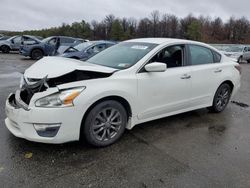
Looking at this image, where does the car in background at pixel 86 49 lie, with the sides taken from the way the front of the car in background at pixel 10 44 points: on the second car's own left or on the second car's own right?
on the second car's own left

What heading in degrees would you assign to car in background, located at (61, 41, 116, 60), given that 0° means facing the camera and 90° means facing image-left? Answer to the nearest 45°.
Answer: approximately 45°

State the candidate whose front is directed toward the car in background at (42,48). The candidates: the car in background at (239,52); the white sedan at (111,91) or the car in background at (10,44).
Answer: the car in background at (239,52)

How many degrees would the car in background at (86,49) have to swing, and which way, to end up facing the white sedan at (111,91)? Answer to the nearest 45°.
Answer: approximately 45° to its left

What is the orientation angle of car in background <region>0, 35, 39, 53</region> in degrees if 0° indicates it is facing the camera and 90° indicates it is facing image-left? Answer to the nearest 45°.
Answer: approximately 90°

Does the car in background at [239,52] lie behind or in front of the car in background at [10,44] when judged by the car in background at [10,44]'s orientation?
behind

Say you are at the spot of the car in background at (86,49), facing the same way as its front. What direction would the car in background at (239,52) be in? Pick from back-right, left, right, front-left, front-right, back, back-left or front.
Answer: back

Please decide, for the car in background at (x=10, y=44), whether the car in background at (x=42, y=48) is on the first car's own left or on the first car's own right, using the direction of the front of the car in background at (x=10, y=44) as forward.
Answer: on the first car's own left

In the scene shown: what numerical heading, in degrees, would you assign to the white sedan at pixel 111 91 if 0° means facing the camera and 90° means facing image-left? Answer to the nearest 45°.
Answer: approximately 45°
